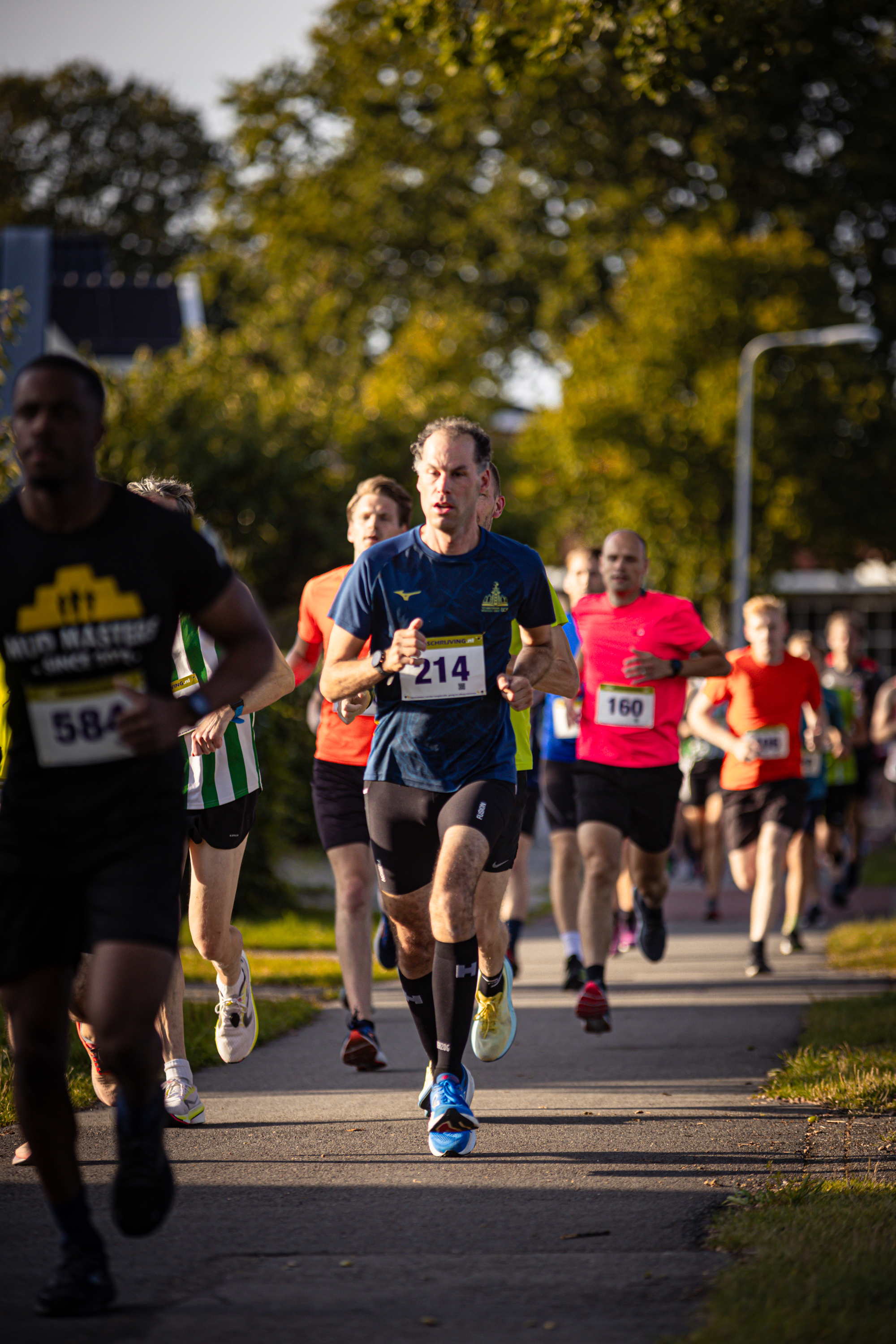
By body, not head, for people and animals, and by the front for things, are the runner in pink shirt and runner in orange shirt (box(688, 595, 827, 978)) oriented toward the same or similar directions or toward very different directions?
same or similar directions

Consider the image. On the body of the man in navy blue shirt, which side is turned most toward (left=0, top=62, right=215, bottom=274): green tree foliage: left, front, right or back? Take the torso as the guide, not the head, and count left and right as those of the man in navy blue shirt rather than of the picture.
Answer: back

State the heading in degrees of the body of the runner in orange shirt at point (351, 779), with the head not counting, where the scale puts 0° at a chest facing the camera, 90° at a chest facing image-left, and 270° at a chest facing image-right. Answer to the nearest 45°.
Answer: approximately 0°

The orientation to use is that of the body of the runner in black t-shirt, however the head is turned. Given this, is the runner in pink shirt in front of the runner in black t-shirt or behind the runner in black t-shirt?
behind

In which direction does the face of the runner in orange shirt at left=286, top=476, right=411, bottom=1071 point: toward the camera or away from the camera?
toward the camera

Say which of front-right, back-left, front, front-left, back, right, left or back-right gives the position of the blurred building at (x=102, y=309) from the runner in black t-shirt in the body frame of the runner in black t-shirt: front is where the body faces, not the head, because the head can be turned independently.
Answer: back

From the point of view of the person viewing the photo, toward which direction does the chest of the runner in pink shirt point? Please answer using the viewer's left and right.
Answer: facing the viewer

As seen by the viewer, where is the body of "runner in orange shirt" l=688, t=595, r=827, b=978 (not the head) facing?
toward the camera

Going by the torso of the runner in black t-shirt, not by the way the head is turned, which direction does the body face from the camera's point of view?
toward the camera

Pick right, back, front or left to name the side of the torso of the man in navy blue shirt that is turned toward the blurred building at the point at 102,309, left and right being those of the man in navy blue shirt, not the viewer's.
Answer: back

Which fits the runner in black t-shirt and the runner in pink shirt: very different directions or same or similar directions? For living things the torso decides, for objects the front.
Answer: same or similar directions

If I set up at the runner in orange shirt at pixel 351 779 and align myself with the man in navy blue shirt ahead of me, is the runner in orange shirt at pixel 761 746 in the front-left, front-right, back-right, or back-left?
back-left

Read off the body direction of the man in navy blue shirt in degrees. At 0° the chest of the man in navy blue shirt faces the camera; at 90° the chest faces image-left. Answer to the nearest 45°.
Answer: approximately 0°

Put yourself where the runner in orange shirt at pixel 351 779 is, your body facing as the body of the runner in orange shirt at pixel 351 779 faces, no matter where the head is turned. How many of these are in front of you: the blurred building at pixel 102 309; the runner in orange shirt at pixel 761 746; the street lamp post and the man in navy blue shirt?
1

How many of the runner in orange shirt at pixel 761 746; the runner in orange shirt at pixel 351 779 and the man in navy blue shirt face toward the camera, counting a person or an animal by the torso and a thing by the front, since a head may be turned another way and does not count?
3

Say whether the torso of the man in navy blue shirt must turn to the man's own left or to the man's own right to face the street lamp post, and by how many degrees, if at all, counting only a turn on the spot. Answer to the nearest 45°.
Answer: approximately 180°
